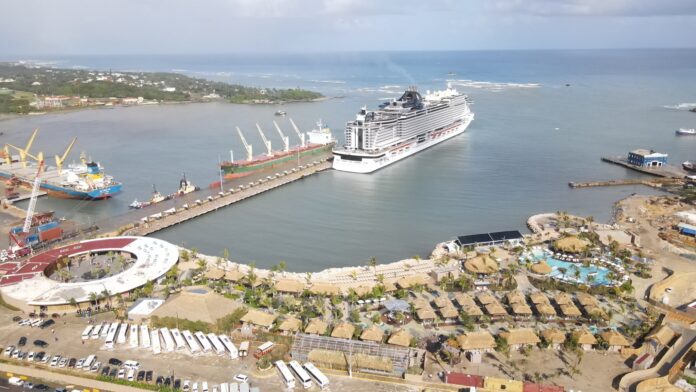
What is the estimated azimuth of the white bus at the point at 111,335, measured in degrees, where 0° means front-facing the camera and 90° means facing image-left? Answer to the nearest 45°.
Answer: approximately 0°

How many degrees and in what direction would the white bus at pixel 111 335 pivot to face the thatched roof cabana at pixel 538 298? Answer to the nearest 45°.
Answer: approximately 90° to its left

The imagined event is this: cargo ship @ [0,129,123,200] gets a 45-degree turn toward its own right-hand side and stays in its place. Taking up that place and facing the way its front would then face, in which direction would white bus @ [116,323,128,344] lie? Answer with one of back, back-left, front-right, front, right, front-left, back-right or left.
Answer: back

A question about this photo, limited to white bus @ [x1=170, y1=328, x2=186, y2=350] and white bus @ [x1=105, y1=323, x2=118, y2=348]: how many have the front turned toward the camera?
2

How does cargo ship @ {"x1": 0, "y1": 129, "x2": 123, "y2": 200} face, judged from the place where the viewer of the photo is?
facing away from the viewer and to the left of the viewer

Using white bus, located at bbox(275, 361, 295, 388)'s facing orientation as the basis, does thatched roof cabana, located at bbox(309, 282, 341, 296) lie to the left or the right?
on its left

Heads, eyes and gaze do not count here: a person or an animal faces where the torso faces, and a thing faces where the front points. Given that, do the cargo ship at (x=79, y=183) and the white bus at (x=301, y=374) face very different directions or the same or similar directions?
very different directions
